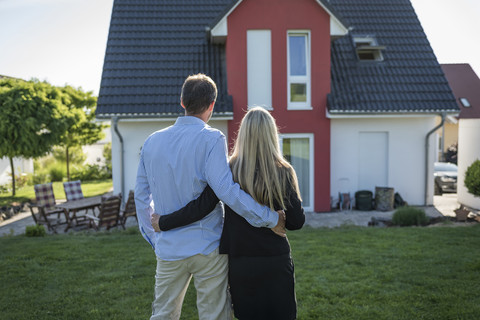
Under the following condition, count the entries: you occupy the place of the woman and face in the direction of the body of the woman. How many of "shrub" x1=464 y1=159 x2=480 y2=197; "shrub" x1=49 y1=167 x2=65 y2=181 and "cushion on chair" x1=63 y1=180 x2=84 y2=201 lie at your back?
0

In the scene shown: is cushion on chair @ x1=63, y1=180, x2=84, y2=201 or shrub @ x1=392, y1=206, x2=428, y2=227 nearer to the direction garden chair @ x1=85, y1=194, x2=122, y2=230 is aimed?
the cushion on chair

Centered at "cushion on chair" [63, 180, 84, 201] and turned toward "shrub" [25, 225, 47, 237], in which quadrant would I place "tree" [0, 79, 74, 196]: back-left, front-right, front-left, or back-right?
back-right

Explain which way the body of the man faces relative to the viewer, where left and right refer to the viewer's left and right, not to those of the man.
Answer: facing away from the viewer

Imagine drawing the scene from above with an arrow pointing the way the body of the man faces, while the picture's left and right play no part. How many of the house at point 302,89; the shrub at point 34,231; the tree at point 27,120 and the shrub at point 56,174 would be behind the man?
0

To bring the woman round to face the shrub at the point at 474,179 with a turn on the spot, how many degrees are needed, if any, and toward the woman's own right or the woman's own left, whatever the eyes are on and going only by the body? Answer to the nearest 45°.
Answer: approximately 45° to the woman's own right

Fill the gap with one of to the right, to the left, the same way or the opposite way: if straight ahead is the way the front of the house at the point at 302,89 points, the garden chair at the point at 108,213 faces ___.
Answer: to the right

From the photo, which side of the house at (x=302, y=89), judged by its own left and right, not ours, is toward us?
front

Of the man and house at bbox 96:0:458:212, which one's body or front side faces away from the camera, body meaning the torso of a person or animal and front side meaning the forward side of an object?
the man

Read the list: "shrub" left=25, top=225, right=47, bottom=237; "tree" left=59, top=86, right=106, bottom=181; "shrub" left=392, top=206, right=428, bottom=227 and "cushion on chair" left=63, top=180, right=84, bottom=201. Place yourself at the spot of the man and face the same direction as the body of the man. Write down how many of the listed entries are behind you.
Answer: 0

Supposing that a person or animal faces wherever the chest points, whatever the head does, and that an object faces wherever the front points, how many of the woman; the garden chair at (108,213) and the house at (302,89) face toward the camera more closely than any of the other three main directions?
1

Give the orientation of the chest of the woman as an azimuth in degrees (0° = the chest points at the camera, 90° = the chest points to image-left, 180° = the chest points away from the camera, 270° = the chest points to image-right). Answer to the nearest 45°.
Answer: approximately 180°

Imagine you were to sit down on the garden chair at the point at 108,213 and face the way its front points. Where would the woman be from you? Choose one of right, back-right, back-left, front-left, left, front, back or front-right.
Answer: back-left

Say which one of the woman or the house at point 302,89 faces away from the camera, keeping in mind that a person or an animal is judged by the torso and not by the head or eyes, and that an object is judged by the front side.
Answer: the woman

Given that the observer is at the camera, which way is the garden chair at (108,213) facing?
facing away from the viewer and to the left of the viewer

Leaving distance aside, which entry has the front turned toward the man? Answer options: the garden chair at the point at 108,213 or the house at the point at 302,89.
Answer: the house

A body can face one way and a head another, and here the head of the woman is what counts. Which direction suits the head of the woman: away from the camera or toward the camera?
away from the camera

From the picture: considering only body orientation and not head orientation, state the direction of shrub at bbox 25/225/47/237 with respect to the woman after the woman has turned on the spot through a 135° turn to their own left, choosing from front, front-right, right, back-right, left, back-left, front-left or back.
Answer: right

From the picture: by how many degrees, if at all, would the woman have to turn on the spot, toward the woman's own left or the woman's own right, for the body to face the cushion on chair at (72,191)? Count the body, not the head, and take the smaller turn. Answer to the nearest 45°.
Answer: approximately 45° to the woman's own left

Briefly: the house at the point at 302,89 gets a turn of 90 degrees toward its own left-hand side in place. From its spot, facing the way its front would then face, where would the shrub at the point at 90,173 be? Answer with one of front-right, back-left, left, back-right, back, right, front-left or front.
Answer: back-left

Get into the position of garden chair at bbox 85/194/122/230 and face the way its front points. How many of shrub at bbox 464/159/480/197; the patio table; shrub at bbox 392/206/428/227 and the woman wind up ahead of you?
1

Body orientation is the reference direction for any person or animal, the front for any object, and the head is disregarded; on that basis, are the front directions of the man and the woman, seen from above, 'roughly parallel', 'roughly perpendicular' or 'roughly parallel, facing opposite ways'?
roughly parallel

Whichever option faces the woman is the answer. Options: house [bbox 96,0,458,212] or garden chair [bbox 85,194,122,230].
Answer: the house
